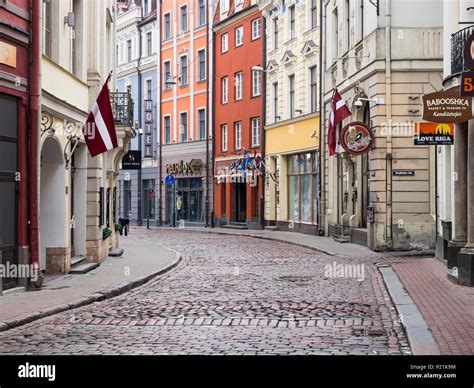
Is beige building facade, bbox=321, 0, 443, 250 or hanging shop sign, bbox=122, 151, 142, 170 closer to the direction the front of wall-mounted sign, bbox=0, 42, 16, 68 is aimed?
the beige building facade

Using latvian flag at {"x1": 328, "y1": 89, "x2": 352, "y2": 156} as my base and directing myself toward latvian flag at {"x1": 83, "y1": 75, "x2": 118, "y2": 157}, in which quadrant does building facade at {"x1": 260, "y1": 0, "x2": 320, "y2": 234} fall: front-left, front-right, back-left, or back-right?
back-right

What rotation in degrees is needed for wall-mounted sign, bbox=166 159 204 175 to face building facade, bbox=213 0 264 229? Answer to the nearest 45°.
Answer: approximately 45° to its left

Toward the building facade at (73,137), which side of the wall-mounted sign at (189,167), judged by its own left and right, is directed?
front

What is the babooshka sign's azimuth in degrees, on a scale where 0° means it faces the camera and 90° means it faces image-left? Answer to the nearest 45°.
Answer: approximately 0°

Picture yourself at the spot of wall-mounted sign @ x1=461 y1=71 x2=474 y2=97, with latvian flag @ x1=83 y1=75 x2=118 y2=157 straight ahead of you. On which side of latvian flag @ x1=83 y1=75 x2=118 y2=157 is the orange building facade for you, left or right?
right

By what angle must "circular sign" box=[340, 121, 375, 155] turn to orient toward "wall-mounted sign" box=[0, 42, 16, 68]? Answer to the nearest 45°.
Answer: approximately 45° to its right

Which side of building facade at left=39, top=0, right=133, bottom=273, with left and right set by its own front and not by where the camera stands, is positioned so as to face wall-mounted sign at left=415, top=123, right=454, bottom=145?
front

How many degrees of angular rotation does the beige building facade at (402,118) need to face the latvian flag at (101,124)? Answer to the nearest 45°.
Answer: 0° — it already faces it

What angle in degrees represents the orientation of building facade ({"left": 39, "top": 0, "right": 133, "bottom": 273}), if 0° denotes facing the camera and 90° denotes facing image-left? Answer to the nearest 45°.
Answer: approximately 270°

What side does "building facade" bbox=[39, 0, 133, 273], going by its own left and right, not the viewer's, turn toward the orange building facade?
left

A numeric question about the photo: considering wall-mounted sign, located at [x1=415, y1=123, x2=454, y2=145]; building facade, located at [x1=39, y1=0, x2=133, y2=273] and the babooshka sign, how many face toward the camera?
2

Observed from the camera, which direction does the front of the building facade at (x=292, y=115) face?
facing the viewer and to the left of the viewer

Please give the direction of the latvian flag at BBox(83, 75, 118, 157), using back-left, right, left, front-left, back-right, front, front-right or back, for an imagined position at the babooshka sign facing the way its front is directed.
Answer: right
